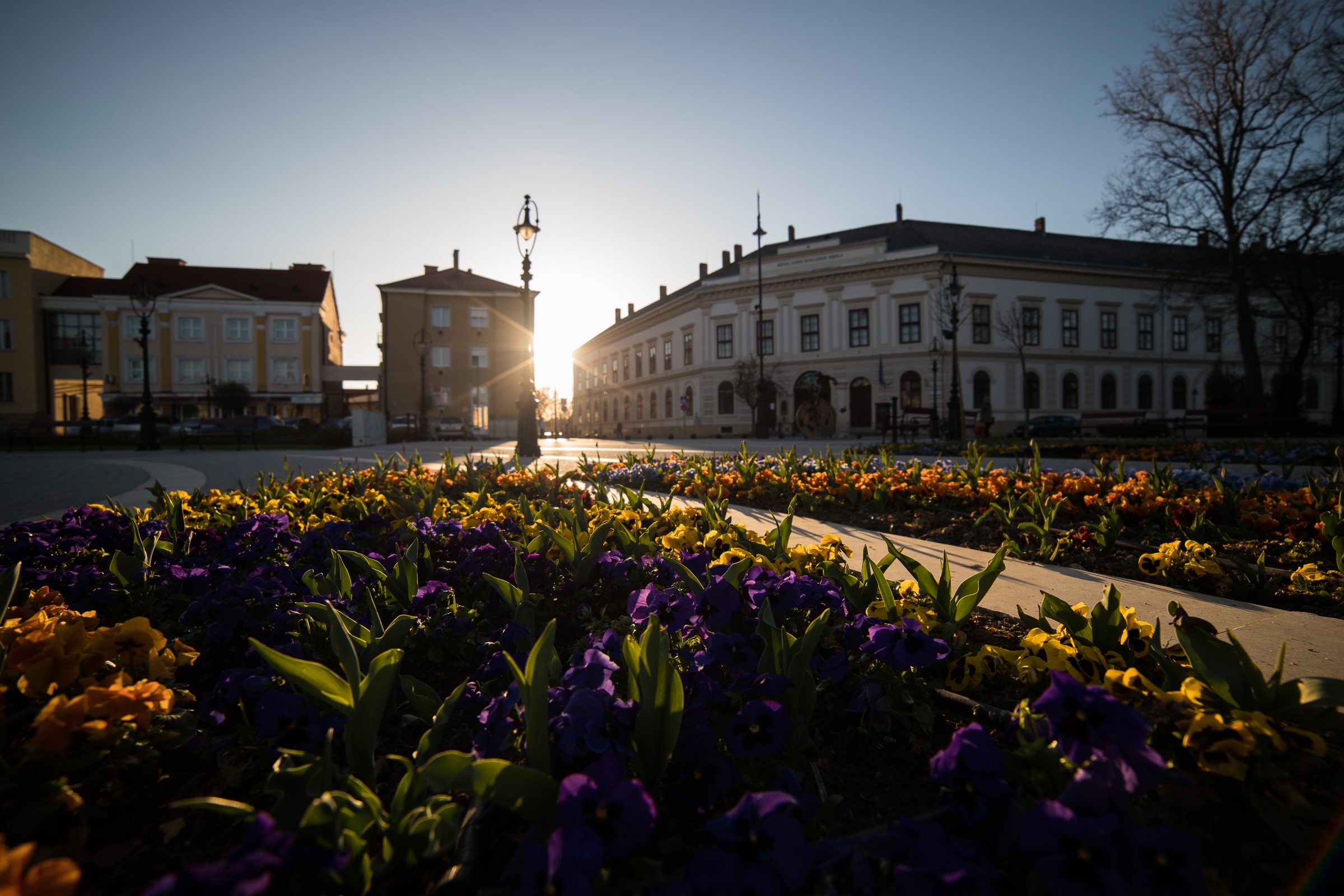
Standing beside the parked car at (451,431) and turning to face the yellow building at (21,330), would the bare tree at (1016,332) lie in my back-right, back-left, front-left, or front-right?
back-left

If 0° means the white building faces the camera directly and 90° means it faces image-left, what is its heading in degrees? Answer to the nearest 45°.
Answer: approximately 45°

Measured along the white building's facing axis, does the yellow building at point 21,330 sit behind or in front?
in front

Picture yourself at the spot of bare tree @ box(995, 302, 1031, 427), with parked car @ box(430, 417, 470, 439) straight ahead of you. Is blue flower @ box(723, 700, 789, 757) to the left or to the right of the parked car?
left

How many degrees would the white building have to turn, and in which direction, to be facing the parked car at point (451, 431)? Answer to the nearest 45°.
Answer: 0° — it already faces it
